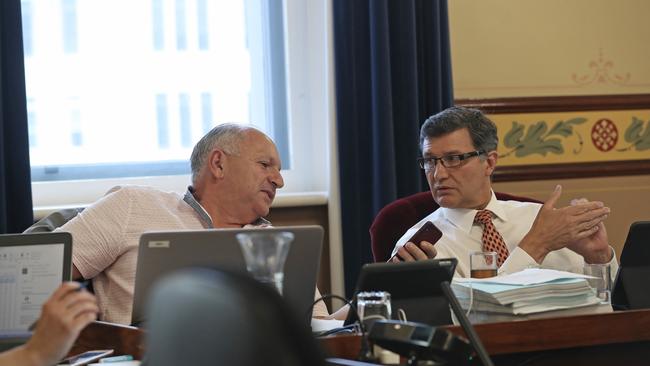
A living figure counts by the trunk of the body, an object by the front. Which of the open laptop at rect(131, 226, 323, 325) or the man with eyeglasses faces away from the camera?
the open laptop

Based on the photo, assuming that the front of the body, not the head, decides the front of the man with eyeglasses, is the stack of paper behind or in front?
in front

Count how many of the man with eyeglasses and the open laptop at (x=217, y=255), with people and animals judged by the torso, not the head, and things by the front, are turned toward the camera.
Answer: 1

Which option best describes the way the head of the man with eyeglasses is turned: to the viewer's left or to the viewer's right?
to the viewer's left

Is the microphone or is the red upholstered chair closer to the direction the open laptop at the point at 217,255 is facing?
the red upholstered chair

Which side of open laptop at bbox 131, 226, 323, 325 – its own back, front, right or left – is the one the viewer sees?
back

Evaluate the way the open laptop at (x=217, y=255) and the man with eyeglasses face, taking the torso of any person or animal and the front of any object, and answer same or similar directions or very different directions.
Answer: very different directions
